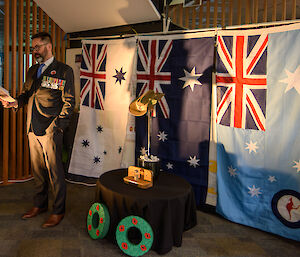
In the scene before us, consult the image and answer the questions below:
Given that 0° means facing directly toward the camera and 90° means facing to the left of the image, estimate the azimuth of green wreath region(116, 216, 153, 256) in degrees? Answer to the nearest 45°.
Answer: approximately 0°

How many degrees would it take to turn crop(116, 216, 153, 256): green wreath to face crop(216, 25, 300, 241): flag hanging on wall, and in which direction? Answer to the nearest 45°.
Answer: approximately 135° to its left

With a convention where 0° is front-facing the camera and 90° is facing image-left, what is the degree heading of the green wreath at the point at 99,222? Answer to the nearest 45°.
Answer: approximately 45°

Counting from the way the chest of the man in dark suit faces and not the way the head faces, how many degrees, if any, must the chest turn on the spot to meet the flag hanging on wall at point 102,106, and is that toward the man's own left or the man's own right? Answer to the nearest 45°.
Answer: approximately 180°

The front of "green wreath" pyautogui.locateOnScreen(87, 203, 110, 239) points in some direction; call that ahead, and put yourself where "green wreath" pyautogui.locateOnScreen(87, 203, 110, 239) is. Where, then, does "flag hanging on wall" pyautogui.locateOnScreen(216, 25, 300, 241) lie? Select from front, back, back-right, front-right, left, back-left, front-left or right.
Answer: back-left

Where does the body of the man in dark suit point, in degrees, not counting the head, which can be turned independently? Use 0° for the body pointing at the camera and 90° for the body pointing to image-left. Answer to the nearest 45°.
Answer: approximately 45°

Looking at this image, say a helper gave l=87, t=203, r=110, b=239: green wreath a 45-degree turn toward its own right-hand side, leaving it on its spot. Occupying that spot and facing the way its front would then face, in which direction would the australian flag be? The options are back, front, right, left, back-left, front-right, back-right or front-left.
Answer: back-right

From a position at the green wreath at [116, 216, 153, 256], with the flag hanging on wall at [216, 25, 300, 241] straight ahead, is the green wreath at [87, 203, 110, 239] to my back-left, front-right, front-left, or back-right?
back-left

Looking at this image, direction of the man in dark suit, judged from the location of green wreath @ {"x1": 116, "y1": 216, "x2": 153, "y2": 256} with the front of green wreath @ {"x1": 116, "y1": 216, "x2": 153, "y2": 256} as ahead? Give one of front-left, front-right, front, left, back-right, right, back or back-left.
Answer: back-right
